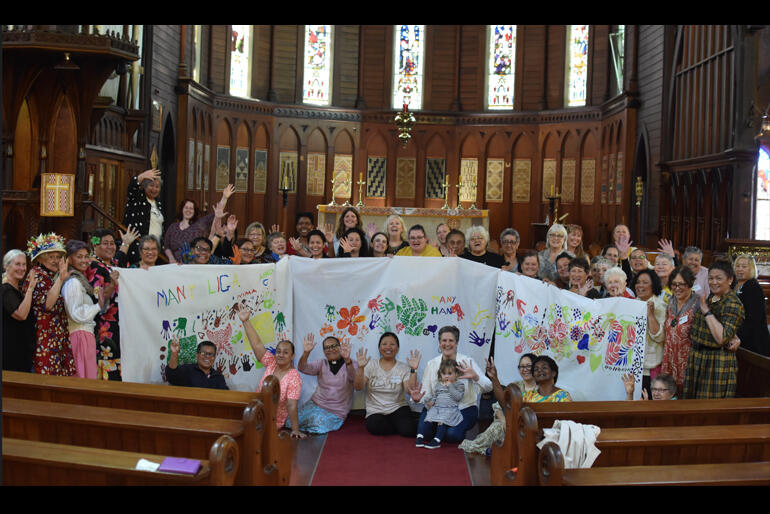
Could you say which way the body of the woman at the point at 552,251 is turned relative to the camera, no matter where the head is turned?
toward the camera

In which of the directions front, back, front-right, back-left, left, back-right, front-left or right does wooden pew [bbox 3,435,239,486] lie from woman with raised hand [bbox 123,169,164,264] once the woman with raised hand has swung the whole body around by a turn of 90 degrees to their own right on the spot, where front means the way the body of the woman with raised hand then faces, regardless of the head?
front-left

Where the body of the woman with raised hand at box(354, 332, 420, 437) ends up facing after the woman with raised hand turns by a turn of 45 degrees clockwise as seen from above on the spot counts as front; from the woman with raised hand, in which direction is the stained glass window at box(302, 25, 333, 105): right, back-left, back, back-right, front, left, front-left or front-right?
back-right

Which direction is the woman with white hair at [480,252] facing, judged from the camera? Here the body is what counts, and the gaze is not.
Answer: toward the camera

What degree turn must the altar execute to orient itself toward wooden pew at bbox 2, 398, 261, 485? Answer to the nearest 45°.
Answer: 0° — it already faces it

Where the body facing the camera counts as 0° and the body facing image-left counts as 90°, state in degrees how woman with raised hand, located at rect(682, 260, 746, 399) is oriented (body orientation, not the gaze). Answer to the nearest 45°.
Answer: approximately 45°

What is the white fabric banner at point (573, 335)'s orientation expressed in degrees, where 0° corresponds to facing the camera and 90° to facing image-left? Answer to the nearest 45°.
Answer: approximately 0°

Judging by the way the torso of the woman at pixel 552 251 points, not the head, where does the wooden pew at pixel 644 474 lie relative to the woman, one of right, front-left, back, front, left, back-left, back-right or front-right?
front

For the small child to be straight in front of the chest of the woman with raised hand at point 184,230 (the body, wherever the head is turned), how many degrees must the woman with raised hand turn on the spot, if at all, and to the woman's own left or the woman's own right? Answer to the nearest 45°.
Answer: approximately 45° to the woman's own left

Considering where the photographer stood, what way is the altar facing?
facing the viewer

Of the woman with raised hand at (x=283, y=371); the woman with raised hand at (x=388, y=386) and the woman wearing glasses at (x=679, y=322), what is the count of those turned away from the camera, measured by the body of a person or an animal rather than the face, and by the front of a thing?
0

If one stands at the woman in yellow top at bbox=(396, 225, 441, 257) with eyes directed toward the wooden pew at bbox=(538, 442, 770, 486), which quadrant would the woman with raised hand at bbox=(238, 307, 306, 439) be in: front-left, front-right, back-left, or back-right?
front-right

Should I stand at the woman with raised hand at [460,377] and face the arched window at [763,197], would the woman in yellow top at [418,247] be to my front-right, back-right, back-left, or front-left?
front-left

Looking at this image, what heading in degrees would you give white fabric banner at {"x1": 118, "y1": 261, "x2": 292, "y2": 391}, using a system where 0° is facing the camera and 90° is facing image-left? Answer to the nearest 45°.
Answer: approximately 0°

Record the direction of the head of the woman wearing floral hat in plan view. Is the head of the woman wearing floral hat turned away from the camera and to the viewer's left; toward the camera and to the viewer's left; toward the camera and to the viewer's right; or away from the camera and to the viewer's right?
toward the camera and to the viewer's right
